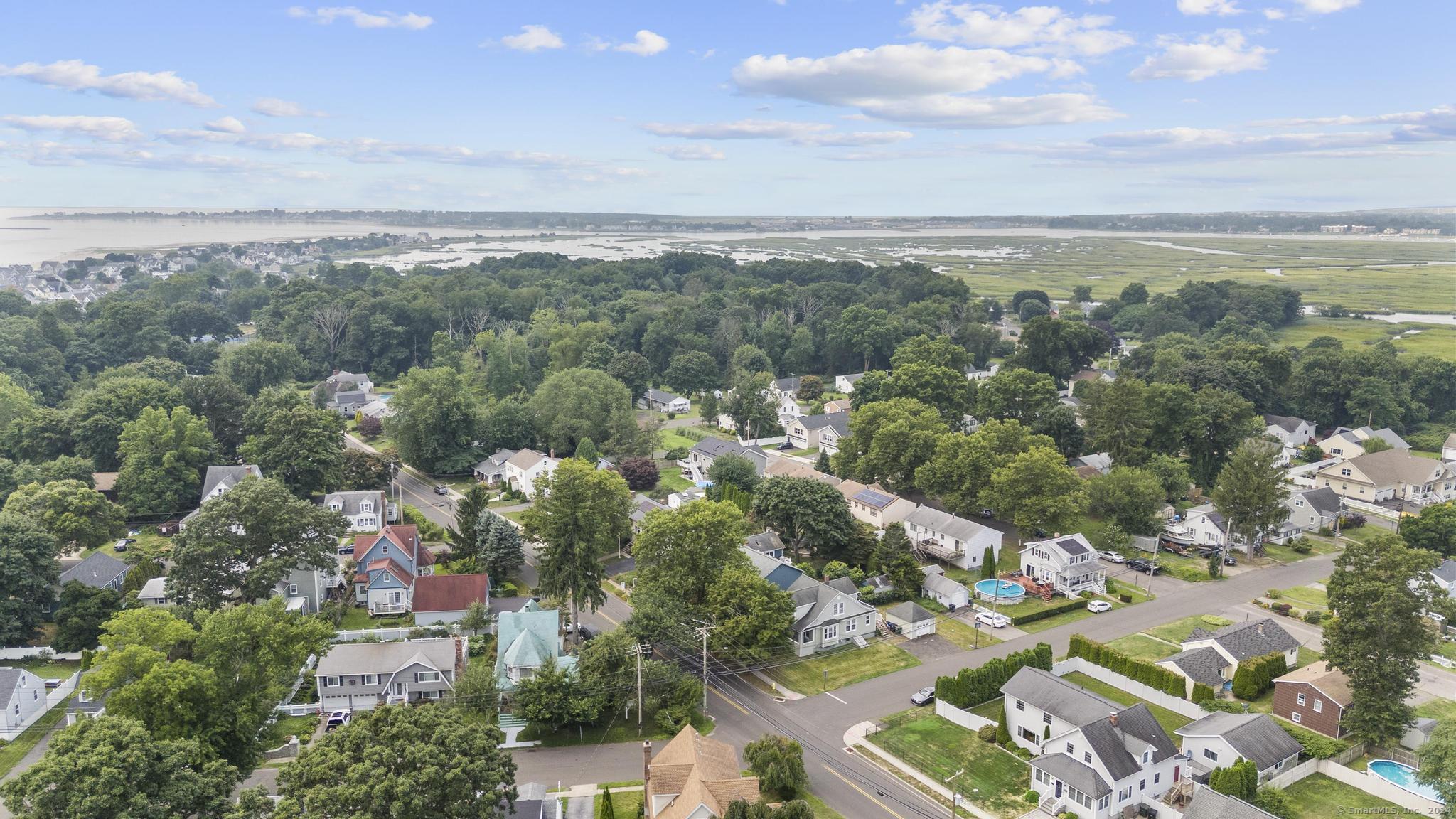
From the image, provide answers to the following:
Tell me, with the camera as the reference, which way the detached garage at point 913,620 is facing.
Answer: facing the viewer and to the right of the viewer

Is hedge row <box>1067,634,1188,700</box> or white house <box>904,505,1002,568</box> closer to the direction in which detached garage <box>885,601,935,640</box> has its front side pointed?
the hedge row

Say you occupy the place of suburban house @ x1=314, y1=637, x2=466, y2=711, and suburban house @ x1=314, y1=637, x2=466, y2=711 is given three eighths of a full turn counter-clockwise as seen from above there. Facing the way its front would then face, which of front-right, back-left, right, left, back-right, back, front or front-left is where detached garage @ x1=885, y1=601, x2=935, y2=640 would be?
front-right

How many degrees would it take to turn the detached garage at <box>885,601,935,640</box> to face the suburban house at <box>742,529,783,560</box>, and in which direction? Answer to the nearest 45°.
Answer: approximately 180°

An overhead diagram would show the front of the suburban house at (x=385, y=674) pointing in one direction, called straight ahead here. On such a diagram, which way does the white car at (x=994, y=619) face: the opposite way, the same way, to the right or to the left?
the opposite way

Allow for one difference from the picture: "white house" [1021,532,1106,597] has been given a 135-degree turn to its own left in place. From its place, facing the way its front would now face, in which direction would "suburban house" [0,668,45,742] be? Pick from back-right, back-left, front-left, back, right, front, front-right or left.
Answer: back-left

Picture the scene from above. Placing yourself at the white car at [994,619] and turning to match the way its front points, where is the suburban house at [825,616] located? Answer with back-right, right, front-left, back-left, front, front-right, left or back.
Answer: left

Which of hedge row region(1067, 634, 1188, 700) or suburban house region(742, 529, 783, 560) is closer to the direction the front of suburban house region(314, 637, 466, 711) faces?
the hedge row

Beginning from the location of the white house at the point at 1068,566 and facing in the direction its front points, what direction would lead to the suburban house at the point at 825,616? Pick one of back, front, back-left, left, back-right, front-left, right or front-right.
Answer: right

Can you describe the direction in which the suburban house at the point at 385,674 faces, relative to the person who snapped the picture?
facing the viewer

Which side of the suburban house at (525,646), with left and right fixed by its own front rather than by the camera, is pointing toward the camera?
front
